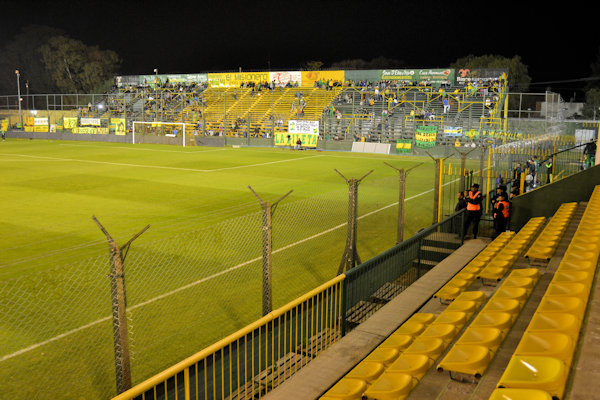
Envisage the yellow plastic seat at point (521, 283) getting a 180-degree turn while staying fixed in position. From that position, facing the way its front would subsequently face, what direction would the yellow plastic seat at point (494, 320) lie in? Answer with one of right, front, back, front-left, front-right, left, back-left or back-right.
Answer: right

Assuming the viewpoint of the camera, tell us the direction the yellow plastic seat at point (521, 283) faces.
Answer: facing to the left of the viewer

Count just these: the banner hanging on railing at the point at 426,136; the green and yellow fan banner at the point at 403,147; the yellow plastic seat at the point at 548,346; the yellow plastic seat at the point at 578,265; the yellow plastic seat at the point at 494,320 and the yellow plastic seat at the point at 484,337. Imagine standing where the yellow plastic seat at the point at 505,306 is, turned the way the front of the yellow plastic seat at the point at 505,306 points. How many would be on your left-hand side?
3

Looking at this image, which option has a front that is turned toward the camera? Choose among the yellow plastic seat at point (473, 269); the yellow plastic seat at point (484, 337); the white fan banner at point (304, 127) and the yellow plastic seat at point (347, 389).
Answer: the white fan banner

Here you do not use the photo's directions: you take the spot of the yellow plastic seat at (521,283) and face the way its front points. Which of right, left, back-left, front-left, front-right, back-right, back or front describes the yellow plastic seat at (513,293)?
left

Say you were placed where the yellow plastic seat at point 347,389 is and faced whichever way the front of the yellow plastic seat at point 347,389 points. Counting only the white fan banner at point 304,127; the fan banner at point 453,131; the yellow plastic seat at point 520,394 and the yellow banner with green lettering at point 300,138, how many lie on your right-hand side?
3

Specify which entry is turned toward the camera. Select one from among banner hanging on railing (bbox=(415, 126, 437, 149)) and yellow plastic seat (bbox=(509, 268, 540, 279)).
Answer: the banner hanging on railing

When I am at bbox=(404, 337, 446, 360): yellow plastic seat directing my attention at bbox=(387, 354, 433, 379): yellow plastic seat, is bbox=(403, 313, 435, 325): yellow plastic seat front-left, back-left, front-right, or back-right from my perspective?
back-right

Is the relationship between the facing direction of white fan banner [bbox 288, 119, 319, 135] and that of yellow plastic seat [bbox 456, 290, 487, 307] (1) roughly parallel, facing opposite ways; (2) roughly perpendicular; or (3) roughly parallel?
roughly perpendicular

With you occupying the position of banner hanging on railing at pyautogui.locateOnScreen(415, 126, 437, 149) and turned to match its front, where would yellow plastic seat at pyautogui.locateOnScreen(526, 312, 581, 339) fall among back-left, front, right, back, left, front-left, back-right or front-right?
front

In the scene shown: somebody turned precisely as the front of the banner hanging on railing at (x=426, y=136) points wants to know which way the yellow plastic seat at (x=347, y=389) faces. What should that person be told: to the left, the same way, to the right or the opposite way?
to the right

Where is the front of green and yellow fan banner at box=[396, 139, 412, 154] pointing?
toward the camera

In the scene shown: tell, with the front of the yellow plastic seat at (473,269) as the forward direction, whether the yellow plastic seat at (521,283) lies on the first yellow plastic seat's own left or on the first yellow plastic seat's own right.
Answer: on the first yellow plastic seat's own left

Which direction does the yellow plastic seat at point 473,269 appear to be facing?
to the viewer's left

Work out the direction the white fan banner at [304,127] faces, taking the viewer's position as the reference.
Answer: facing the viewer

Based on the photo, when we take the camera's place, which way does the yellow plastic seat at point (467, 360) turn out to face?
facing to the left of the viewer

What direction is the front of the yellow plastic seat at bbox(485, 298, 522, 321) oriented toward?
to the viewer's left

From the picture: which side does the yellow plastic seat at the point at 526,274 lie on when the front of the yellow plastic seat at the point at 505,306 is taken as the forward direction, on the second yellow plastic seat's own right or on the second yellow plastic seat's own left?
on the second yellow plastic seat's own right

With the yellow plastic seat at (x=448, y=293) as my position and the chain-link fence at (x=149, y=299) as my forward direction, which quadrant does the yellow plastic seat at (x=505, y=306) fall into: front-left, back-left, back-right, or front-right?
back-left
